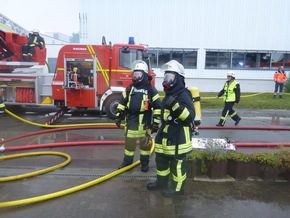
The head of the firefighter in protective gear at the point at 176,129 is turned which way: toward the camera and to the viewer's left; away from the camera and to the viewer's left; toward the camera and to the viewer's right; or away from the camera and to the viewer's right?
toward the camera and to the viewer's left

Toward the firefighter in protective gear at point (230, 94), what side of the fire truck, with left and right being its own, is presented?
front

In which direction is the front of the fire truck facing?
to the viewer's right

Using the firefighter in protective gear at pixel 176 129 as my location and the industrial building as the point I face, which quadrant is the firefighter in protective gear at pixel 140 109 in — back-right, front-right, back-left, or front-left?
front-left

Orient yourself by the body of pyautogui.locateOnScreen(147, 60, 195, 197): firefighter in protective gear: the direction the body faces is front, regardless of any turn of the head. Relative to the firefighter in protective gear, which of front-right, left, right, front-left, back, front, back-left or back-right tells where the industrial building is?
back-right

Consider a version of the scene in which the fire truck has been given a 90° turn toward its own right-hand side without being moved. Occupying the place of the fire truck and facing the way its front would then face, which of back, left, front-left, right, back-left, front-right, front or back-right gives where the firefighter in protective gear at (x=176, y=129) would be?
front

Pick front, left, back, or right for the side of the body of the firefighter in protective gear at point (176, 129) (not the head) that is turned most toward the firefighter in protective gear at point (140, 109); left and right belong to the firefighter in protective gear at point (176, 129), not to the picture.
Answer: right

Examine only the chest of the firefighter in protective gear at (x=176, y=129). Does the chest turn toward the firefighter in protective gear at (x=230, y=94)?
no
